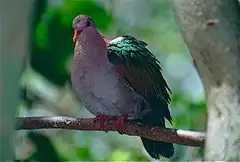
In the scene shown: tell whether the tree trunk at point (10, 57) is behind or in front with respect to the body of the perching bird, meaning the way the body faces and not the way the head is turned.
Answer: in front

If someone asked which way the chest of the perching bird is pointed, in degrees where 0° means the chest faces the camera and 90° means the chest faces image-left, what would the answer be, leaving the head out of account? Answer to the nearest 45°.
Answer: approximately 45°

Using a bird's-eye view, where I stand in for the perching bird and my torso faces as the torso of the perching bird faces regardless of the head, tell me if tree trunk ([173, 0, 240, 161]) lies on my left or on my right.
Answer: on my left
